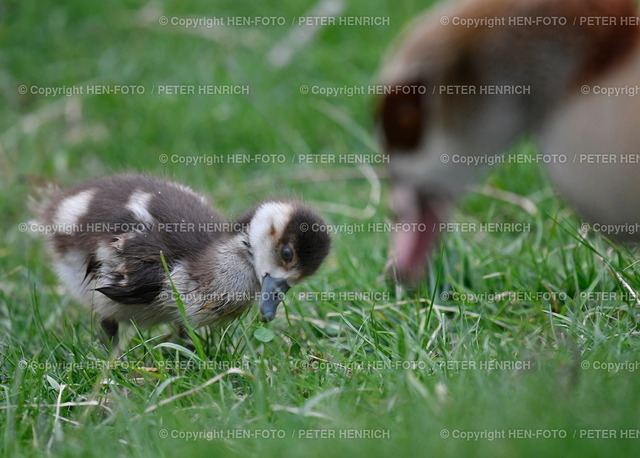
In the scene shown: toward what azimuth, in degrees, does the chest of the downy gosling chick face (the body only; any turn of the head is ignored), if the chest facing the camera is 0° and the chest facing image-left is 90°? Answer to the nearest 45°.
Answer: approximately 270°

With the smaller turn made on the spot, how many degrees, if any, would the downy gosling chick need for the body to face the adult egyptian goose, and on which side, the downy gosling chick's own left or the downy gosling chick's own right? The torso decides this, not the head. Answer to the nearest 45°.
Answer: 0° — it already faces it
